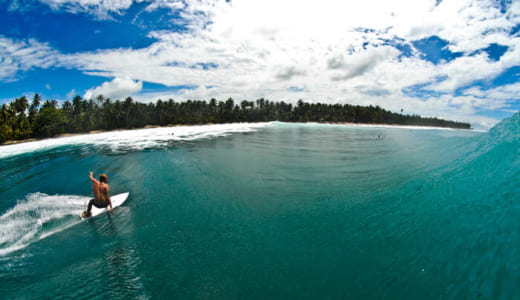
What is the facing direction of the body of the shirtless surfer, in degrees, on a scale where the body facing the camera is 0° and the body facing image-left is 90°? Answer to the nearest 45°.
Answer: approximately 180°
